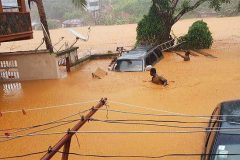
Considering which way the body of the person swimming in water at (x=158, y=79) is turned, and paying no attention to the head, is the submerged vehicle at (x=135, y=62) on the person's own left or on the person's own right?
on the person's own right

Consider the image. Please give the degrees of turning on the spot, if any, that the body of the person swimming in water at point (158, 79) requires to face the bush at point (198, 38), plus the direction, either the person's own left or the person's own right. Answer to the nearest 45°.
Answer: approximately 90° to the person's own right

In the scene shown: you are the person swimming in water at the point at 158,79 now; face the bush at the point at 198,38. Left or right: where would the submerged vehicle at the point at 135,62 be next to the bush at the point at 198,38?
left

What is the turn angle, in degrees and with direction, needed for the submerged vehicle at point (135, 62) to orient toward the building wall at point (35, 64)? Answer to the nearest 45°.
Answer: approximately 45° to its right

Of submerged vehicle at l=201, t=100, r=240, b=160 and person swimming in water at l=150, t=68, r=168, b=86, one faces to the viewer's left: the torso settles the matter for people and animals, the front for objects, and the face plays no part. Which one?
the person swimming in water

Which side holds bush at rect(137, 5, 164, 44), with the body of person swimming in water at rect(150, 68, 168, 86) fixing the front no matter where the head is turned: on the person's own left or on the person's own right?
on the person's own right

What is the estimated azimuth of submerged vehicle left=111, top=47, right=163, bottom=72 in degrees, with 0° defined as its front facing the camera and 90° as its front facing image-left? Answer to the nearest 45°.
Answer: approximately 45°

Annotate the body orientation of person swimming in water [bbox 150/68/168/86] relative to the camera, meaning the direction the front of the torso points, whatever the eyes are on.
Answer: to the viewer's left

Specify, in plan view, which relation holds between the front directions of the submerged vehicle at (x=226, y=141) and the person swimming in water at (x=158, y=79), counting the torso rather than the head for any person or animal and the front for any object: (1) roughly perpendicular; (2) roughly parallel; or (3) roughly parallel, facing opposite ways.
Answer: roughly perpendicular

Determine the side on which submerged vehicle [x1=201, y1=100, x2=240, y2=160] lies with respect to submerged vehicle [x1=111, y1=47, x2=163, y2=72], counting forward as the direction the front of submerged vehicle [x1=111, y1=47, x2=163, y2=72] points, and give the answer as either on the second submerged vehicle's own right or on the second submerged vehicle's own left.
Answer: on the second submerged vehicle's own left

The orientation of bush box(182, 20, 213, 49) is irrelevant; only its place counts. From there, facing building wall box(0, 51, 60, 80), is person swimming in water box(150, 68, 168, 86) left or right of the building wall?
left

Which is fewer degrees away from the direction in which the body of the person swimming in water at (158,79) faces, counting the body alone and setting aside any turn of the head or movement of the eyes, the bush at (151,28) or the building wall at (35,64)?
the building wall
